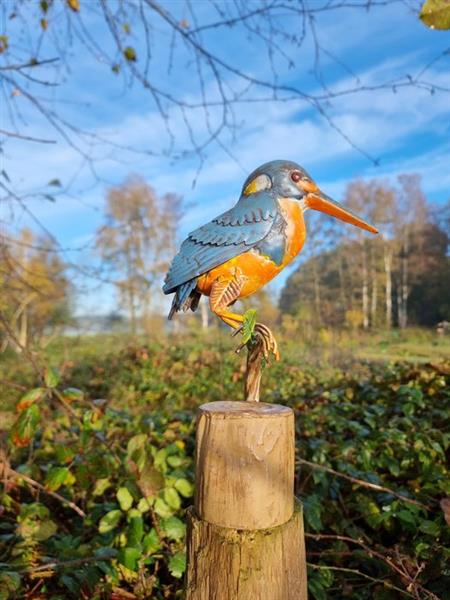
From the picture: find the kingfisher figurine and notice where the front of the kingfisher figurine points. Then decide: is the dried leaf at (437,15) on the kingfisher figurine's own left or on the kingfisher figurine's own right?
on the kingfisher figurine's own right

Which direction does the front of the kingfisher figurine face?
to the viewer's right
